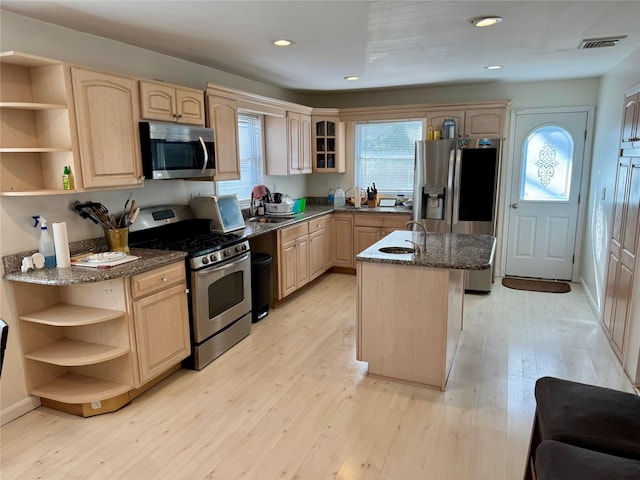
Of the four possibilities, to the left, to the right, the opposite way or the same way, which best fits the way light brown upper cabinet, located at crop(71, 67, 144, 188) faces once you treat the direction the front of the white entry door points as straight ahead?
to the left

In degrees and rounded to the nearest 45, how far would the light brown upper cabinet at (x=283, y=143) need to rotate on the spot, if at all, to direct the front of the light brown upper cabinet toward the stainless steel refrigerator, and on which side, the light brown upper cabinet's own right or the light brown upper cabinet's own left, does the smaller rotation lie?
approximately 45° to the light brown upper cabinet's own left

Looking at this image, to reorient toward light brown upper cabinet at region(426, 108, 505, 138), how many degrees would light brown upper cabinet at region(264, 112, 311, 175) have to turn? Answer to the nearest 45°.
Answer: approximately 45° to its left

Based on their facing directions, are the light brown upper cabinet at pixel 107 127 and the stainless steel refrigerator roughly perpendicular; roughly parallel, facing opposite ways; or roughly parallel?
roughly perpendicular

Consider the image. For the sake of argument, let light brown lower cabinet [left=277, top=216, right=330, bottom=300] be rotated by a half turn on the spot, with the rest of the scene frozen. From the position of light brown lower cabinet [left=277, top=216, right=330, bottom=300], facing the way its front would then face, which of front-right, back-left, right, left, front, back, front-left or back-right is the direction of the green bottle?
left

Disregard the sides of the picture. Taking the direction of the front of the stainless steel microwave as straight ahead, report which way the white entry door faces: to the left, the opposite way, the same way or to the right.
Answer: to the right

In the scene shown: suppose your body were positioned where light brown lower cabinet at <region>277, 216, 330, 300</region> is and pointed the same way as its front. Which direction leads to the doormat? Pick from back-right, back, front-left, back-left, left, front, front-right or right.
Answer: front-left
